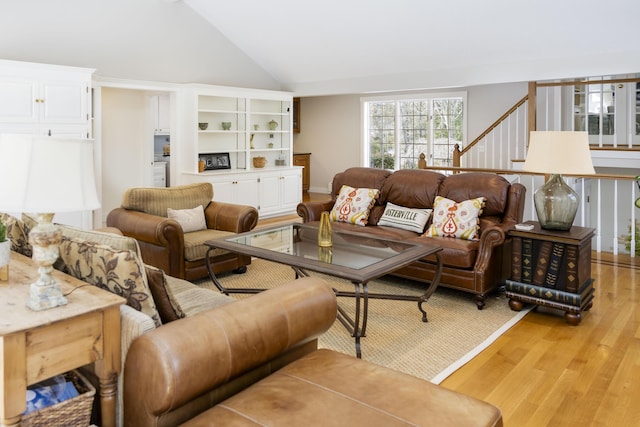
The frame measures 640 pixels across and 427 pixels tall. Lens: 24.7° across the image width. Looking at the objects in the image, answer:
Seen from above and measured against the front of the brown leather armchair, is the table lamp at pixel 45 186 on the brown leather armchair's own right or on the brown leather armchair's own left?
on the brown leather armchair's own right

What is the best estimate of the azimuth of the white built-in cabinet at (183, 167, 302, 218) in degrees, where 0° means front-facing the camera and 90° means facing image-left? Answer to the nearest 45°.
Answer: approximately 315°

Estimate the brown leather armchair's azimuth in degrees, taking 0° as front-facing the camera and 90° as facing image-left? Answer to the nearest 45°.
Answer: approximately 315°

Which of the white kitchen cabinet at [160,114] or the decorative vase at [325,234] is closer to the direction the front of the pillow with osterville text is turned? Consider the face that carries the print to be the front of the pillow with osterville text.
the decorative vase
